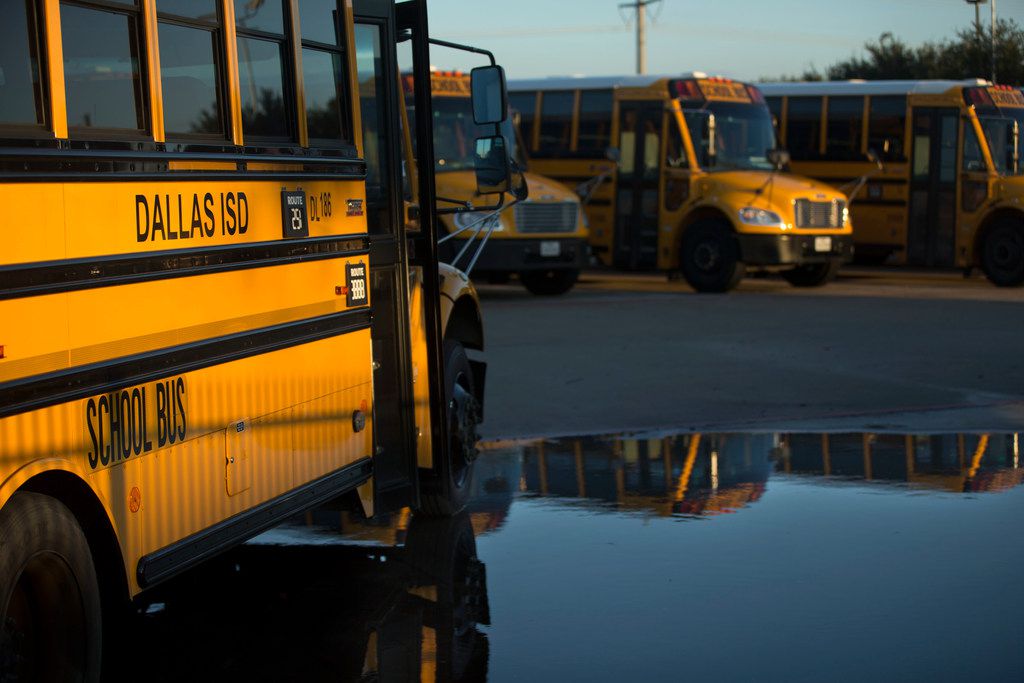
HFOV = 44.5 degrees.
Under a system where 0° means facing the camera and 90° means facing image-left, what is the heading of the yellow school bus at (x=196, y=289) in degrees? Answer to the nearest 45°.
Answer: approximately 225°

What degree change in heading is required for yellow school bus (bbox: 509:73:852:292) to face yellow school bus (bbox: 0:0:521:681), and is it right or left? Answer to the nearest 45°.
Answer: approximately 45° to its right

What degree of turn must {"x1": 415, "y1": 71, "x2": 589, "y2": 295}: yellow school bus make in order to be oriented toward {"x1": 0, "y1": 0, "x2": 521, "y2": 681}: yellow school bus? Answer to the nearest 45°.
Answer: approximately 45° to its right

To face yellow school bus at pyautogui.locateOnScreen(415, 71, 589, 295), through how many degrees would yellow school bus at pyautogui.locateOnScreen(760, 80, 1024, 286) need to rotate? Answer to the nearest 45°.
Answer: approximately 90° to its right

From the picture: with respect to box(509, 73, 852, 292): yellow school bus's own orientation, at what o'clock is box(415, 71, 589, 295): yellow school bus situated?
box(415, 71, 589, 295): yellow school bus is roughly at 3 o'clock from box(509, 73, 852, 292): yellow school bus.

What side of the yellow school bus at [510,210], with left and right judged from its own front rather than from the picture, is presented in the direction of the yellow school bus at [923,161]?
left

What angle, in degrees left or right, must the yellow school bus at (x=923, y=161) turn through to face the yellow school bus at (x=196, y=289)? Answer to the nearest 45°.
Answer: approximately 45° to its right
